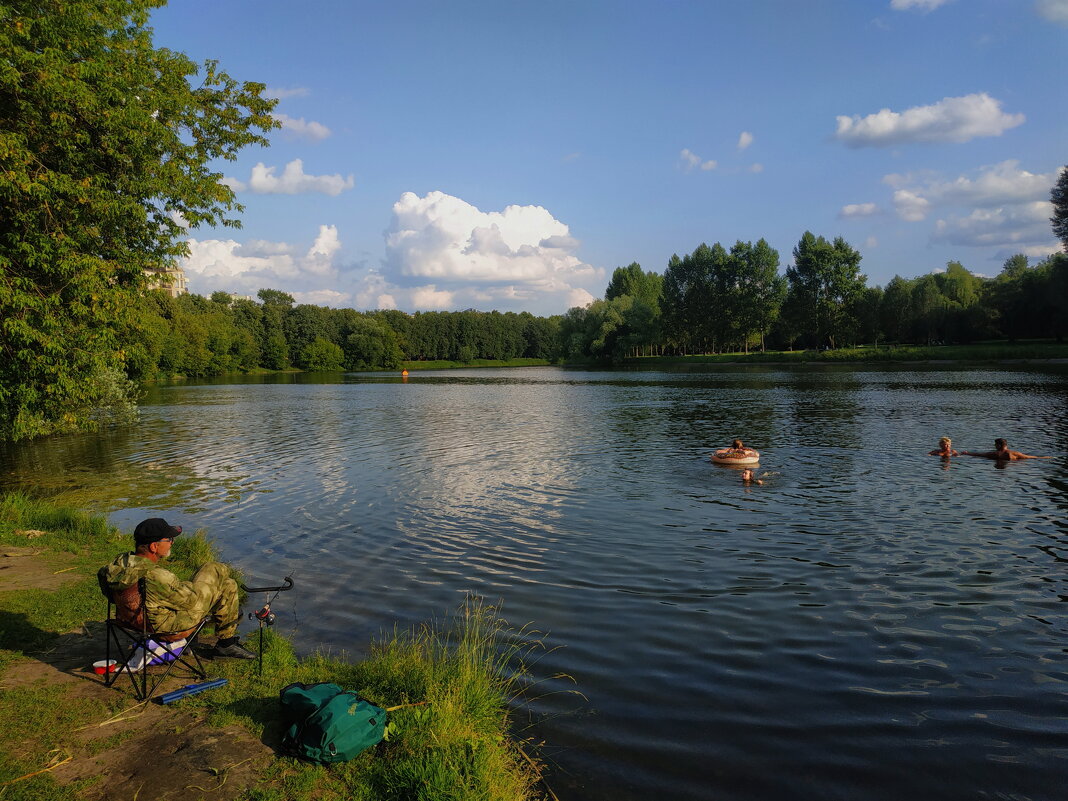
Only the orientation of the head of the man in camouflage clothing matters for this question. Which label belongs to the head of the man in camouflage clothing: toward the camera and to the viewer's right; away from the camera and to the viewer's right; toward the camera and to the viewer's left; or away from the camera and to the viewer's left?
away from the camera and to the viewer's right

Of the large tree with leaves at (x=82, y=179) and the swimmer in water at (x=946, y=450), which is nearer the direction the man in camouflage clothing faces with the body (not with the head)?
the swimmer in water

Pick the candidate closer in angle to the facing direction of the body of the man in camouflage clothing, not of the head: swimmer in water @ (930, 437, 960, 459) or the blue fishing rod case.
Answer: the swimmer in water

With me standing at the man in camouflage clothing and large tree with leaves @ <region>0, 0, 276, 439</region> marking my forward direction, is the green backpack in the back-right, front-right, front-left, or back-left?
back-right

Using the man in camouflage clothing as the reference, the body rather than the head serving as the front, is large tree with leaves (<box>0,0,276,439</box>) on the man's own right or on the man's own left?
on the man's own left

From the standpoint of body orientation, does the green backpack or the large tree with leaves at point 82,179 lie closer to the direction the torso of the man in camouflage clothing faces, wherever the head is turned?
the green backpack

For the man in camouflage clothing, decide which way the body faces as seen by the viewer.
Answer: to the viewer's right

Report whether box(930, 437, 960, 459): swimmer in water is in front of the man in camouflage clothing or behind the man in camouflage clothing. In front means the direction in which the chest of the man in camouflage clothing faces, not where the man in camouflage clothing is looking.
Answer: in front

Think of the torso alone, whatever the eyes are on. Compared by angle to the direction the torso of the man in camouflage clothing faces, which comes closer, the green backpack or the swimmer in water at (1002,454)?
the swimmer in water

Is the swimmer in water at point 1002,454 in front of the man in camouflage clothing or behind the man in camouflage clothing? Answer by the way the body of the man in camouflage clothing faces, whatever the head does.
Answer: in front

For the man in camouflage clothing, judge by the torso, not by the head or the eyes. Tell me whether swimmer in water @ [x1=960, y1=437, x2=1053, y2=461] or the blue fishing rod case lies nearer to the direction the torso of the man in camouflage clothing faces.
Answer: the swimmer in water
